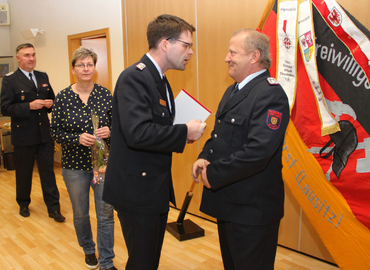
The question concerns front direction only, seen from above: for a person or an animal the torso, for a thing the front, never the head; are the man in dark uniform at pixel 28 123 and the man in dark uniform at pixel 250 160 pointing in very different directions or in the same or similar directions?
very different directions

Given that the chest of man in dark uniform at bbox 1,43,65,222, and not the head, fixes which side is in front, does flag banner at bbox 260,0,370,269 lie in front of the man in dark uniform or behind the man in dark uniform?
in front

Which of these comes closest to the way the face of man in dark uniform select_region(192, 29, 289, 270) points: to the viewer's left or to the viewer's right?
to the viewer's left

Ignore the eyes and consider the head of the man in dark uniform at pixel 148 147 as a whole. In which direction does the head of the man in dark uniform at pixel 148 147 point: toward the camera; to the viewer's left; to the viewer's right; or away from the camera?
to the viewer's right

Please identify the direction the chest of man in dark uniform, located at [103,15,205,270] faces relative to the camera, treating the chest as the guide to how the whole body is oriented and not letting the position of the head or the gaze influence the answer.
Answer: to the viewer's right

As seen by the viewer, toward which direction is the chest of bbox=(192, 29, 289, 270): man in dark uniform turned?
to the viewer's left

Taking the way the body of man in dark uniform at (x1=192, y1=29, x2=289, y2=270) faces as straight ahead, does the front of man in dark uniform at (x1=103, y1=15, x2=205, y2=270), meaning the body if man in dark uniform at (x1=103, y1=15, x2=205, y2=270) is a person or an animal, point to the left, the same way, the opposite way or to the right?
the opposite way

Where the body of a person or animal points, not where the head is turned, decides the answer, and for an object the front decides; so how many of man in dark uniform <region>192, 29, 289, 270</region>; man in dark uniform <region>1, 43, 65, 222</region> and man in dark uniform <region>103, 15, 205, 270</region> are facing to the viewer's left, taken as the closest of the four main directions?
1
